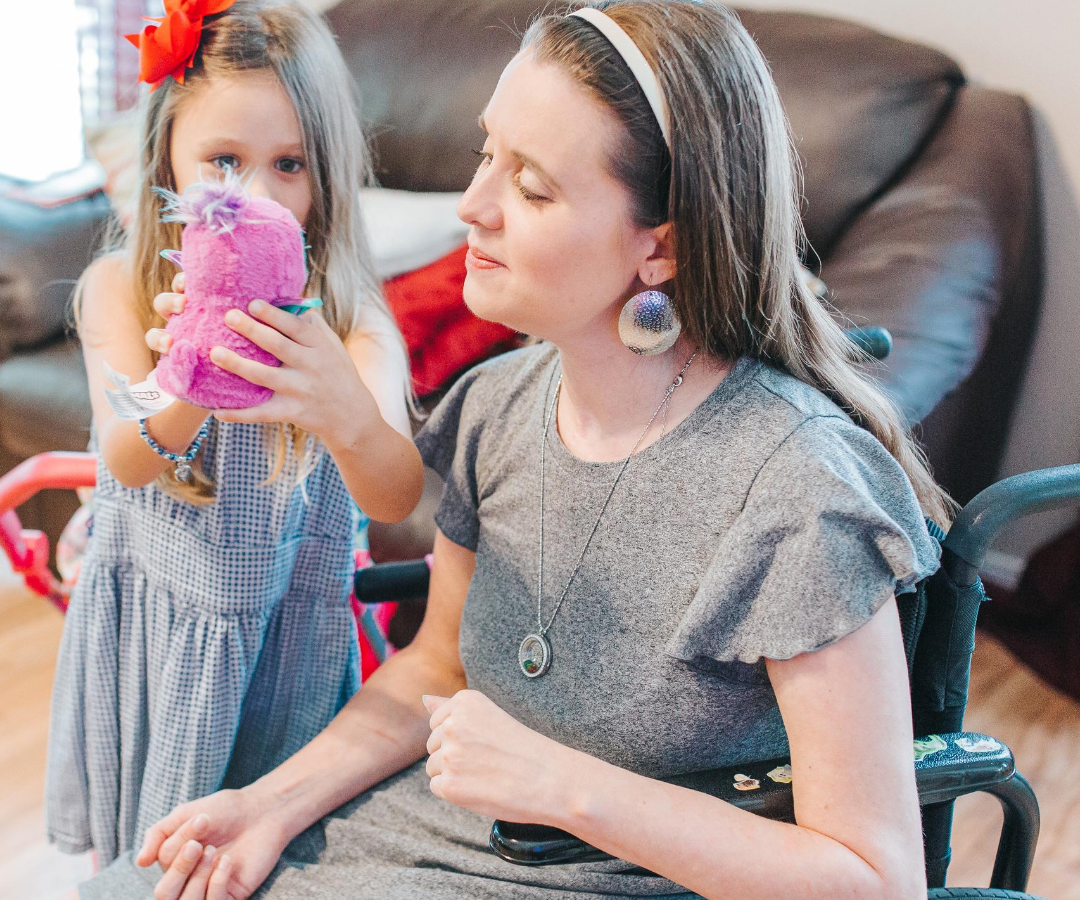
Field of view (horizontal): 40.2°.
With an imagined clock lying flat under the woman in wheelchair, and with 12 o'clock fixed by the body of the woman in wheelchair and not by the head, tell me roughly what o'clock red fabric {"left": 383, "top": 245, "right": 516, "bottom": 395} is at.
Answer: The red fabric is roughly at 4 o'clock from the woman in wheelchair.

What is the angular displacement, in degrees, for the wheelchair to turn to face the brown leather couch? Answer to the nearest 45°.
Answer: approximately 135° to its right

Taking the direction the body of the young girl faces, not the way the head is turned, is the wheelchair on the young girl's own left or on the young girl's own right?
on the young girl's own left

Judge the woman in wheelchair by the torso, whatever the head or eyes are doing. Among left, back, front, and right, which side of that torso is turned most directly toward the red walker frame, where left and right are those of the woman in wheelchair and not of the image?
right

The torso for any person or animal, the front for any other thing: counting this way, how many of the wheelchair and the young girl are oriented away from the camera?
0

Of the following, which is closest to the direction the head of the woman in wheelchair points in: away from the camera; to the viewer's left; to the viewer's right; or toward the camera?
to the viewer's left

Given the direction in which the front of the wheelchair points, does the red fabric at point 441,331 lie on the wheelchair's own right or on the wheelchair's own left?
on the wheelchair's own right
